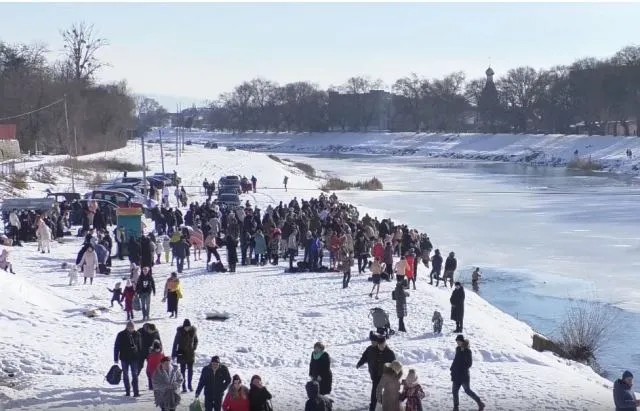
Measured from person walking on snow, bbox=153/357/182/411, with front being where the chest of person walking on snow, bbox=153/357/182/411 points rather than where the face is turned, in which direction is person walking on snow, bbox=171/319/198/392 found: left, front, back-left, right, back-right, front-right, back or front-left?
back

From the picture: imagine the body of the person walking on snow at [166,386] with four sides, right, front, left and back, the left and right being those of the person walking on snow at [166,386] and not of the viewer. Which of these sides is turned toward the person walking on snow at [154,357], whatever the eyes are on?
back

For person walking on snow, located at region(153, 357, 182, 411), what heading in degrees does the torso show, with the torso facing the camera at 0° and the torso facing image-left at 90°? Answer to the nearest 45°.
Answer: approximately 0°

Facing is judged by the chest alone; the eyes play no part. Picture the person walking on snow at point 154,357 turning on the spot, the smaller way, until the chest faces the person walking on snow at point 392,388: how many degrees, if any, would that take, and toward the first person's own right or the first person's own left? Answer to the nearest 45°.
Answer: approximately 45° to the first person's own left

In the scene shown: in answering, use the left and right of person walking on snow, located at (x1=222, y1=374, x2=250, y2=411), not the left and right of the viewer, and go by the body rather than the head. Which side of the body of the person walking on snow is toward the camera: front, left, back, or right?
front

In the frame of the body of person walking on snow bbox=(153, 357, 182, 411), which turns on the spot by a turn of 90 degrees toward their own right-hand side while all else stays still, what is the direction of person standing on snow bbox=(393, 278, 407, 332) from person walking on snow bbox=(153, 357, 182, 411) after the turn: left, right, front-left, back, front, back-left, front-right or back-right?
back-right

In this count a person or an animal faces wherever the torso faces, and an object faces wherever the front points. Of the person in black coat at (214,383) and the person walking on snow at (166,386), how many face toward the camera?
2

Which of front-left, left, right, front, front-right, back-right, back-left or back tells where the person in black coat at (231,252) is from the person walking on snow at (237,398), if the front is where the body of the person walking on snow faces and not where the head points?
back

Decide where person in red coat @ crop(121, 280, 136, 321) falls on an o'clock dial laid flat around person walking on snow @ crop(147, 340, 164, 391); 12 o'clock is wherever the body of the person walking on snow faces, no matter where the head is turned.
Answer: The person in red coat is roughly at 6 o'clock from the person walking on snow.

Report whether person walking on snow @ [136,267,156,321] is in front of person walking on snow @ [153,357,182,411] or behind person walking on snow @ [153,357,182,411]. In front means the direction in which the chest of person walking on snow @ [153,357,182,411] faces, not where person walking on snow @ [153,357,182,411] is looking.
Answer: behind

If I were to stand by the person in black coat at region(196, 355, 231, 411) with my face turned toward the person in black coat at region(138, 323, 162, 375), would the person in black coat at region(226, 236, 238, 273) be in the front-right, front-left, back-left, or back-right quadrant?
front-right
